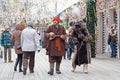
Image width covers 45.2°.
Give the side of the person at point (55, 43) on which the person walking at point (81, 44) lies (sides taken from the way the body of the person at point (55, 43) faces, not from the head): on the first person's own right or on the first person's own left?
on the first person's own left

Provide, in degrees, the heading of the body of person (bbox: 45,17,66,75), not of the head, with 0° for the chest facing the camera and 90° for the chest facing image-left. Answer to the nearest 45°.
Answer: approximately 0°

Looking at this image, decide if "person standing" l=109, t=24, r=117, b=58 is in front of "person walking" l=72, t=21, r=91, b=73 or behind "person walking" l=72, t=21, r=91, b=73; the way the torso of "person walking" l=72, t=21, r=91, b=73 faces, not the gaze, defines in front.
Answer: behind

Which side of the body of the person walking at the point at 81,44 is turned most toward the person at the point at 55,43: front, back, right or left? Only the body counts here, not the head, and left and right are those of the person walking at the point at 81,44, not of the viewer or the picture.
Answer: right

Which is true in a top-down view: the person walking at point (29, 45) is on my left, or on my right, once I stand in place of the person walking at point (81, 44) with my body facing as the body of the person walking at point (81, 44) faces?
on my right

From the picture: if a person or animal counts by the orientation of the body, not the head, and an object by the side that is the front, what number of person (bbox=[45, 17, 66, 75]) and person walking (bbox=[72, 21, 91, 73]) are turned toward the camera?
2

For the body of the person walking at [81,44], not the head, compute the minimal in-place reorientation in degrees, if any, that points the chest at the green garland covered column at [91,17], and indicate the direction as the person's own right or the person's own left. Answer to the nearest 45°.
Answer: approximately 180°

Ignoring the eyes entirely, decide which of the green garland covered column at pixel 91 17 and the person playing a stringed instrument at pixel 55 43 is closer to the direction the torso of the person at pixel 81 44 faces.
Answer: the person playing a stringed instrument
